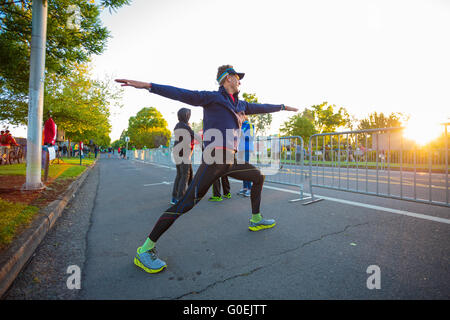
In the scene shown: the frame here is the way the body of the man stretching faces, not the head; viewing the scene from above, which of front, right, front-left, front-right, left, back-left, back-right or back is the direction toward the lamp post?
back

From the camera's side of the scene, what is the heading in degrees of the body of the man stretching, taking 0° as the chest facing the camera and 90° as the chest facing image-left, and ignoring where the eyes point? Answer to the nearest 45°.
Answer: approximately 315°

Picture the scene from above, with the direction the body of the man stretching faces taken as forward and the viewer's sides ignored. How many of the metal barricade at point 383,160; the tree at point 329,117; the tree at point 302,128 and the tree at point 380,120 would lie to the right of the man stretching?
0

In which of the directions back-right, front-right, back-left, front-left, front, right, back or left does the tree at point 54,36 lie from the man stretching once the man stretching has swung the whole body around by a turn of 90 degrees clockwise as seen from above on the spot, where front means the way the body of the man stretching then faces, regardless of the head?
right

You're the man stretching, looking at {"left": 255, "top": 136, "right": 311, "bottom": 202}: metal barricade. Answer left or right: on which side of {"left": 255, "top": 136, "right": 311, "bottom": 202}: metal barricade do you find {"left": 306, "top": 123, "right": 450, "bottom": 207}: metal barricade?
right

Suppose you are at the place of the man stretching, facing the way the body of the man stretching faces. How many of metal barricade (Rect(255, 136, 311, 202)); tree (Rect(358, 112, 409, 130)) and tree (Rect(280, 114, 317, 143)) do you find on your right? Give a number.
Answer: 0

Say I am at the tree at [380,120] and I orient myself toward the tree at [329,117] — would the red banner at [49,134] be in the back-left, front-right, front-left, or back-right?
front-left

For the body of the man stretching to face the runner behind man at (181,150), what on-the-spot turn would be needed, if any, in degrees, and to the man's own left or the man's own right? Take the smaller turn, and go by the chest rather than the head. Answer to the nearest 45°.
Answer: approximately 135° to the man's own left
